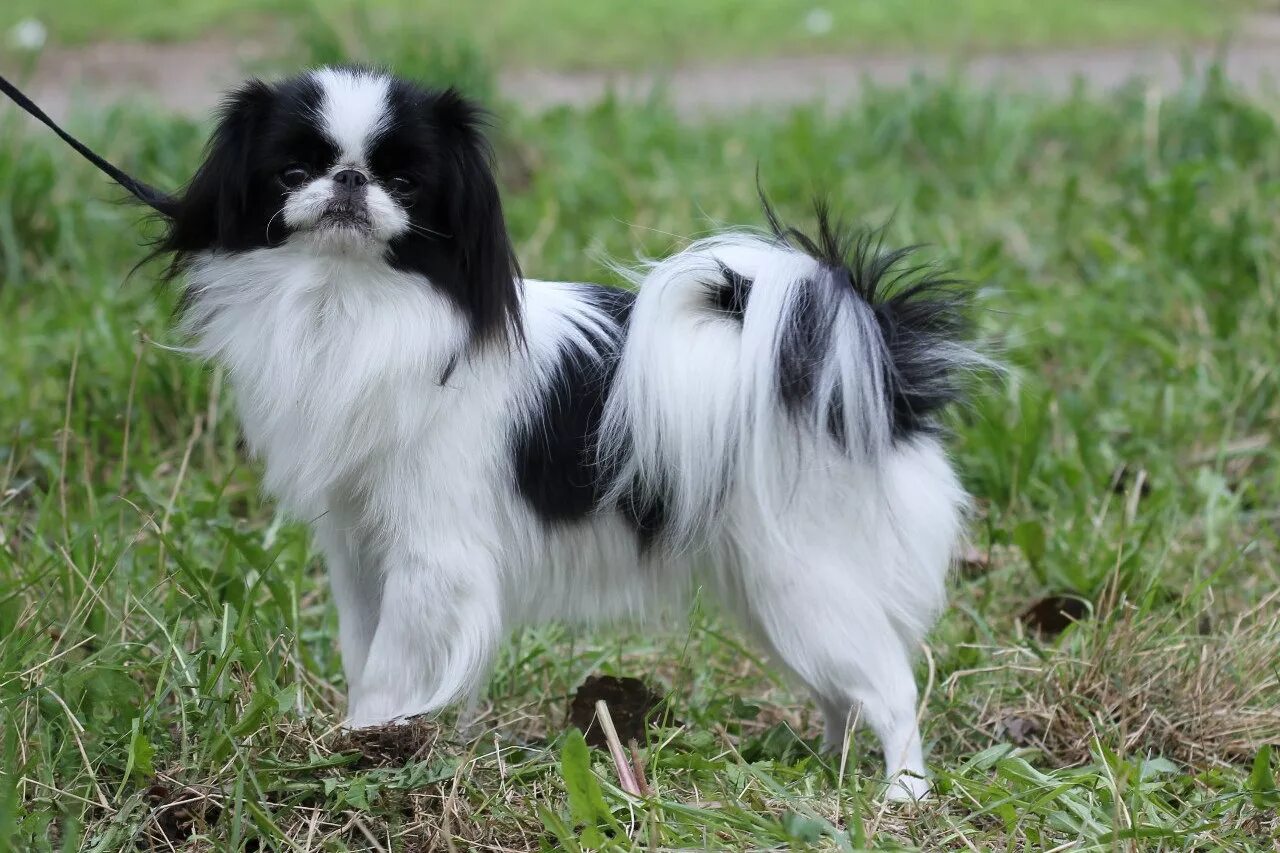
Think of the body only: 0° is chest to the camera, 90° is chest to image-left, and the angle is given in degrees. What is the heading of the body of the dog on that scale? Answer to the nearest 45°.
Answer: approximately 90°
